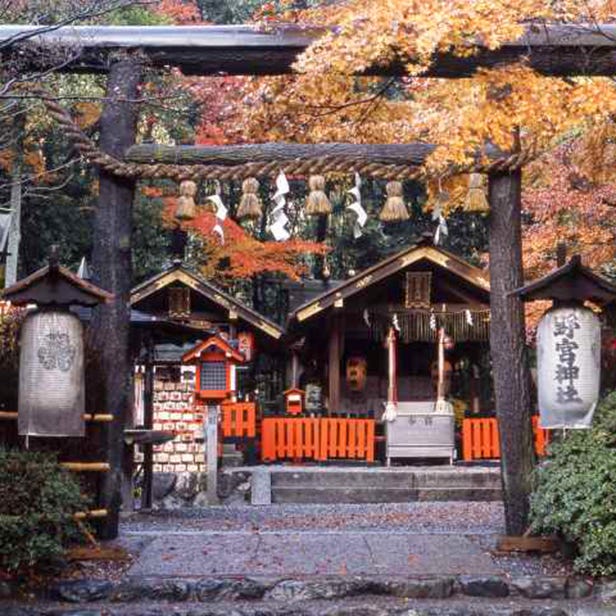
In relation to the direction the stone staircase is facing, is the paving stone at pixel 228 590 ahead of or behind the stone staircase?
ahead

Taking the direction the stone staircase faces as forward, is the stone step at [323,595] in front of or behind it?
in front

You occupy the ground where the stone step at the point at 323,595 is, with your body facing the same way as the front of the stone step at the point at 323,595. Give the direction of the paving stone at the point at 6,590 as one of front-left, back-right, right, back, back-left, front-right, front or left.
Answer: right

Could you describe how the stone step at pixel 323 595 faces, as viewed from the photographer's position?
facing the viewer

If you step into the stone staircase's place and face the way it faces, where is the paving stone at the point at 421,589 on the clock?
The paving stone is roughly at 12 o'clock from the stone staircase.

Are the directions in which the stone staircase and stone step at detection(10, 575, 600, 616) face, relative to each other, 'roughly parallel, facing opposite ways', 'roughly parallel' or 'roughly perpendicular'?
roughly parallel

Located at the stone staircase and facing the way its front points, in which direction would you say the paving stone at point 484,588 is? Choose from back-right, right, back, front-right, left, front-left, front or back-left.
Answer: front

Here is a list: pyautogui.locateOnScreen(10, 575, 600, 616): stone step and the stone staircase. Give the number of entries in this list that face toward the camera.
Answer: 2

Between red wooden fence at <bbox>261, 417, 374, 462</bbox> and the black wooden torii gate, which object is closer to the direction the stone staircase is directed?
the black wooden torii gate

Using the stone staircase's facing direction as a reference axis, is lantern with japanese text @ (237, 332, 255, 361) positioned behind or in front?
behind
